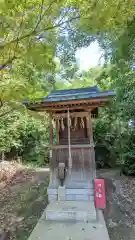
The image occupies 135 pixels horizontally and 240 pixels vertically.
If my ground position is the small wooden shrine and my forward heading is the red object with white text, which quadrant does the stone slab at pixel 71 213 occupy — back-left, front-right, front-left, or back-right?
front-right

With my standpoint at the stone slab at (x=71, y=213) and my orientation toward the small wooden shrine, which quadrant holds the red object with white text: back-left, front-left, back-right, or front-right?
front-right

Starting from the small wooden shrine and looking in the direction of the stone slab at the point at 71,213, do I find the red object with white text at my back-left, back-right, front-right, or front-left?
front-left

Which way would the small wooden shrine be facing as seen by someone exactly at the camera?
facing the viewer
